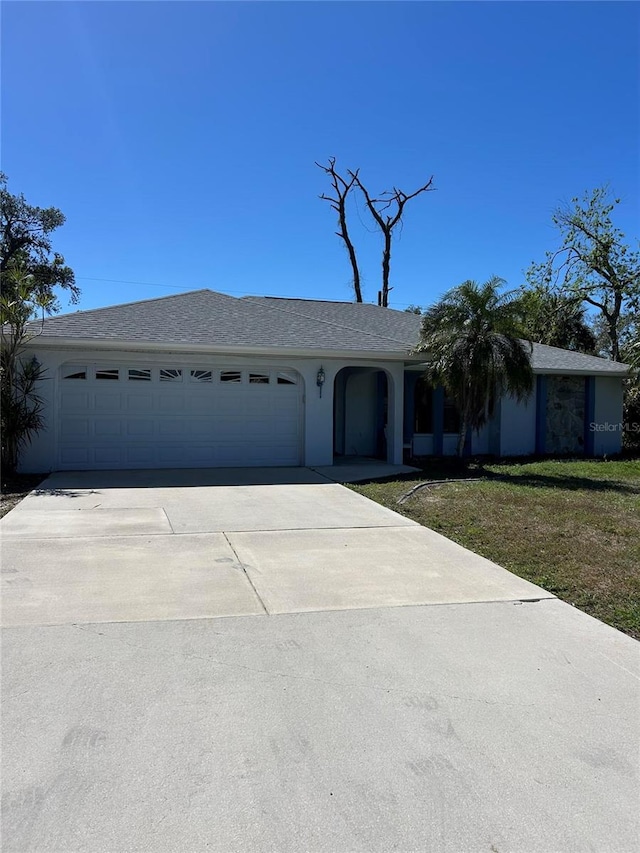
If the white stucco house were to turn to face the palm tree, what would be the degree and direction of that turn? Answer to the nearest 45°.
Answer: approximately 90° to its left

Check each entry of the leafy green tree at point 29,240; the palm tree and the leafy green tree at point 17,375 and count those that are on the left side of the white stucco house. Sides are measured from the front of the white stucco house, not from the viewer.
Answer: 1

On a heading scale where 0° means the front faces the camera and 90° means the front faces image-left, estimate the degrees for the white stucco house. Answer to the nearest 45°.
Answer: approximately 0°

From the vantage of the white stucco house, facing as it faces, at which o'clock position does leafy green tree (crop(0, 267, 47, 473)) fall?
The leafy green tree is roughly at 2 o'clock from the white stucco house.

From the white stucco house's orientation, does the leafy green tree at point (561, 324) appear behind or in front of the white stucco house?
behind
